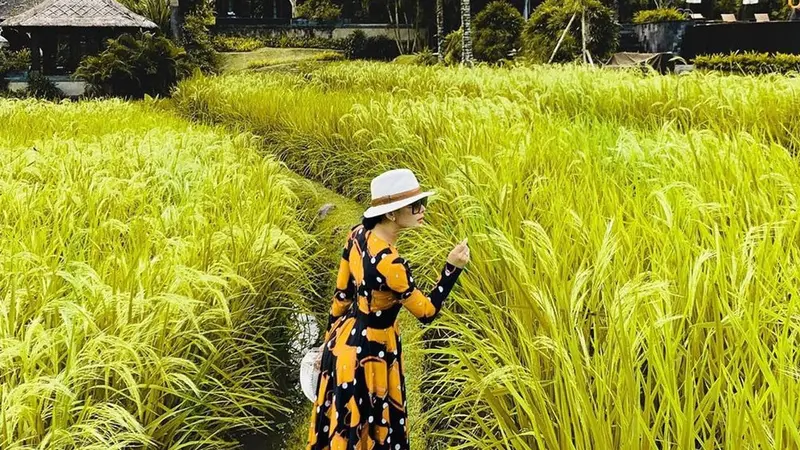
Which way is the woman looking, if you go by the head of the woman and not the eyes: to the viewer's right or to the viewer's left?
to the viewer's right

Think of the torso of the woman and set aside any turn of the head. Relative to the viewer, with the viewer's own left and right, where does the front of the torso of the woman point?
facing away from the viewer and to the right of the viewer

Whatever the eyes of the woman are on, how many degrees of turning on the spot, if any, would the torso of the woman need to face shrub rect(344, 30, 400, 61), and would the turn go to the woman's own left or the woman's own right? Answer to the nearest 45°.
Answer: approximately 45° to the woman's own left

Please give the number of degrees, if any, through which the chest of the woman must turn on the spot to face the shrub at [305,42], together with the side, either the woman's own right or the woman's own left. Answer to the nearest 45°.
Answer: approximately 45° to the woman's own left

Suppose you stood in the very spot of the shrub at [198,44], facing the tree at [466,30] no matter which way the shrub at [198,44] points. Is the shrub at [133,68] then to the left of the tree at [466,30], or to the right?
right

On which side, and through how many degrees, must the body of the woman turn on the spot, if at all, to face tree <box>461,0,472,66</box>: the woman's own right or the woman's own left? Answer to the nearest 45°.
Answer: approximately 45° to the woman's own left

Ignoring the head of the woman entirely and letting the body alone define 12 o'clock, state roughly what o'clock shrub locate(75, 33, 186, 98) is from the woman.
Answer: The shrub is roughly at 10 o'clock from the woman.

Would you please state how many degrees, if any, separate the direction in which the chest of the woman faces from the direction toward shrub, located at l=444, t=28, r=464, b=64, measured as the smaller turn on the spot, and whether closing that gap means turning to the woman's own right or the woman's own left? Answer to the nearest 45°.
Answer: approximately 45° to the woman's own left
